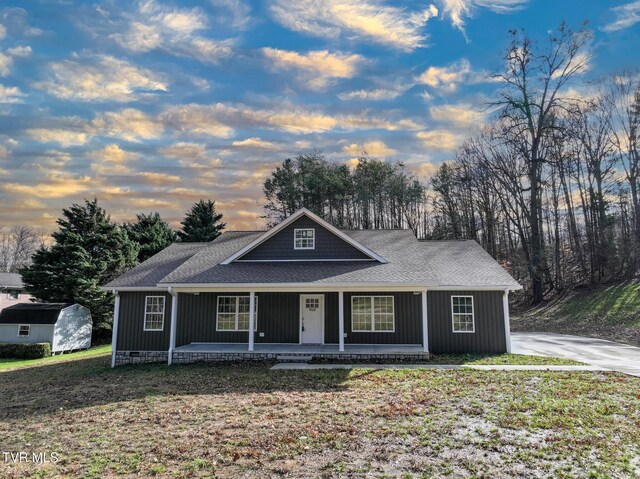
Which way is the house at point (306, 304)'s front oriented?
toward the camera

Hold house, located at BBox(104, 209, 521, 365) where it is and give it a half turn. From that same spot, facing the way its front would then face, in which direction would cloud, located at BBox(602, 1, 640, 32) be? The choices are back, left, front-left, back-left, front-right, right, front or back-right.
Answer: right

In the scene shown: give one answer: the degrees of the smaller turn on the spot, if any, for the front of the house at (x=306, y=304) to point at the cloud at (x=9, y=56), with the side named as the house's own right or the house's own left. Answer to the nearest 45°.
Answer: approximately 90° to the house's own right

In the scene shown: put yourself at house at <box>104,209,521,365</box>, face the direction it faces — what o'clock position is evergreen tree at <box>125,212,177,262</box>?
The evergreen tree is roughly at 5 o'clock from the house.

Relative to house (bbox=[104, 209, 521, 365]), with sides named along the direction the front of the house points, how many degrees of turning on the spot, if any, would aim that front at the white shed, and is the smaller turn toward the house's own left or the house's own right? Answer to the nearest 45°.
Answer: approximately 135° to the house's own right

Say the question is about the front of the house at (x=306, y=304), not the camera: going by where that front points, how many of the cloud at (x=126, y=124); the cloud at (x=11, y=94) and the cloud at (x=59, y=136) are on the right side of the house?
3

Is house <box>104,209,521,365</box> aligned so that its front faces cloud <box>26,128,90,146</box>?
no

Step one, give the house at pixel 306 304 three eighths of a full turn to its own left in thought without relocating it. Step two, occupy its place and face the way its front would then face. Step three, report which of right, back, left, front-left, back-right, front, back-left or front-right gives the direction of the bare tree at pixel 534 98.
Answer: front

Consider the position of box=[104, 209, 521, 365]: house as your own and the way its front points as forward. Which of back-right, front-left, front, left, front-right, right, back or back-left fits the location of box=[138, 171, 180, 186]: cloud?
back-right
